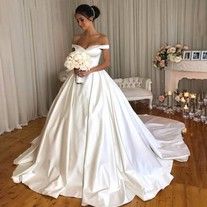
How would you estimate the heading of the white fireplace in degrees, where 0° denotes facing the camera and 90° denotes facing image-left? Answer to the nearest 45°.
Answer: approximately 0°

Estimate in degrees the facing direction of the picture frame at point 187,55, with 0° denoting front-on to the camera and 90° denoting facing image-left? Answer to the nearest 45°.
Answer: approximately 0°

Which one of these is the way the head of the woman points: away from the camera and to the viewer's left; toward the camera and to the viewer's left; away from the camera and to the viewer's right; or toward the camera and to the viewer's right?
toward the camera and to the viewer's left

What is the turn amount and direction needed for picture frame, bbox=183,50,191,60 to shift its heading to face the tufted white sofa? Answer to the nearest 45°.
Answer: approximately 90° to its right

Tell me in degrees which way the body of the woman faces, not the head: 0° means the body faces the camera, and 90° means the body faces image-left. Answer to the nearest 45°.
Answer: approximately 45°

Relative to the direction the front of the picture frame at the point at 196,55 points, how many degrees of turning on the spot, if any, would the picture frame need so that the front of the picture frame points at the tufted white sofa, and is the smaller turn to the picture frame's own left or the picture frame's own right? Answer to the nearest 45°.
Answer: approximately 90° to the picture frame's own right

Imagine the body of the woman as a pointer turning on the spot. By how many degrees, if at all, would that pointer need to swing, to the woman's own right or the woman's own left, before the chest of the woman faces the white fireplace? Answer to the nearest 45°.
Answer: approximately 180°
